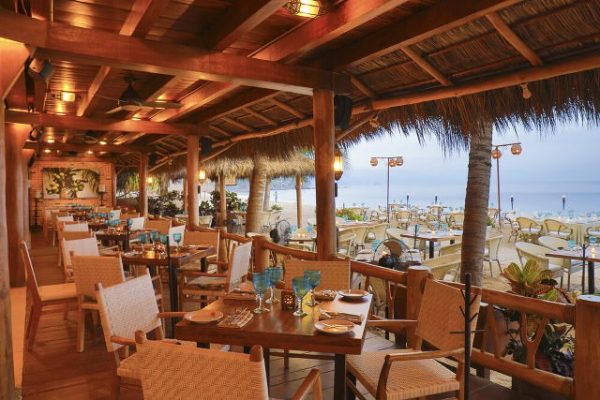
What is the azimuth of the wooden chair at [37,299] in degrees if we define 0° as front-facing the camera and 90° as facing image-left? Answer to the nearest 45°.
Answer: approximately 270°

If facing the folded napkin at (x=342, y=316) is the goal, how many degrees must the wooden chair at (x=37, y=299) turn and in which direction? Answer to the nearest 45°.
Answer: approximately 45° to its right

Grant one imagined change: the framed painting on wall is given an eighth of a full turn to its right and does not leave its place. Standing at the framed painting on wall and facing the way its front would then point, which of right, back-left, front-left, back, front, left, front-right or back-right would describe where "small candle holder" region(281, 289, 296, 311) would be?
front-left

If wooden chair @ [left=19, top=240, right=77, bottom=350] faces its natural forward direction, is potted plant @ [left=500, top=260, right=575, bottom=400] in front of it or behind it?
in front

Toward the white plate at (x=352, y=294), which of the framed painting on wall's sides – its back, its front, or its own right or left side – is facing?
front

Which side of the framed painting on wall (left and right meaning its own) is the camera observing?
front

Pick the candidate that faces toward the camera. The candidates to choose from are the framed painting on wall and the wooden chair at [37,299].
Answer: the framed painting on wall

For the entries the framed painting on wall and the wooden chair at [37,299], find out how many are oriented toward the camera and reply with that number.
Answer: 1

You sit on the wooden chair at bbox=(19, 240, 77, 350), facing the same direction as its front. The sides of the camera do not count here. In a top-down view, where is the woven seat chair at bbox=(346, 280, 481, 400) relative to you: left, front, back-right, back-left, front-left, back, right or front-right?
front-right

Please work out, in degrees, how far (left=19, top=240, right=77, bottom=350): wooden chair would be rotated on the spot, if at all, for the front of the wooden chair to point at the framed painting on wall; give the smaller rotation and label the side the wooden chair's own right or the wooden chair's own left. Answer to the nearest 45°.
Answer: approximately 90° to the wooden chair's own left

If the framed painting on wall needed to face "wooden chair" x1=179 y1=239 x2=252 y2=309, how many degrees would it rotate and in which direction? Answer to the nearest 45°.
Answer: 0° — it already faces it

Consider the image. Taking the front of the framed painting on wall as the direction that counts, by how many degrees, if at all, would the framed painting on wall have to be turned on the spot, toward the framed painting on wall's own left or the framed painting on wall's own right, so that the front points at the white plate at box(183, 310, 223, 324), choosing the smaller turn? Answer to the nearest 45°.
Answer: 0° — it already faces it

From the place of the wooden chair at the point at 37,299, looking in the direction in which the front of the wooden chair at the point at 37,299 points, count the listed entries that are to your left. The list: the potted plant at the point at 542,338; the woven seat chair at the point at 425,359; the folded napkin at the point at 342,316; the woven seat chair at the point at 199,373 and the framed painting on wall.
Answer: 1

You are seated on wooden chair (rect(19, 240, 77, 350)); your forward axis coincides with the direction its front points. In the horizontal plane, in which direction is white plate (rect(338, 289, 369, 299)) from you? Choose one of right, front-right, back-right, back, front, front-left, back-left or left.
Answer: front-right

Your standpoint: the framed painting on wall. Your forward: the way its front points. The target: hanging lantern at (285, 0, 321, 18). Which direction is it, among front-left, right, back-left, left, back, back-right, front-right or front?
front

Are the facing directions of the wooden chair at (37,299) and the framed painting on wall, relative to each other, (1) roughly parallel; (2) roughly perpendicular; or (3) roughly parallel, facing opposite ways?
roughly perpendicular

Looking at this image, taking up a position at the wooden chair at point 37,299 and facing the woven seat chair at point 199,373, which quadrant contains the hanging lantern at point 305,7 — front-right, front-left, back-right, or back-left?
front-left
